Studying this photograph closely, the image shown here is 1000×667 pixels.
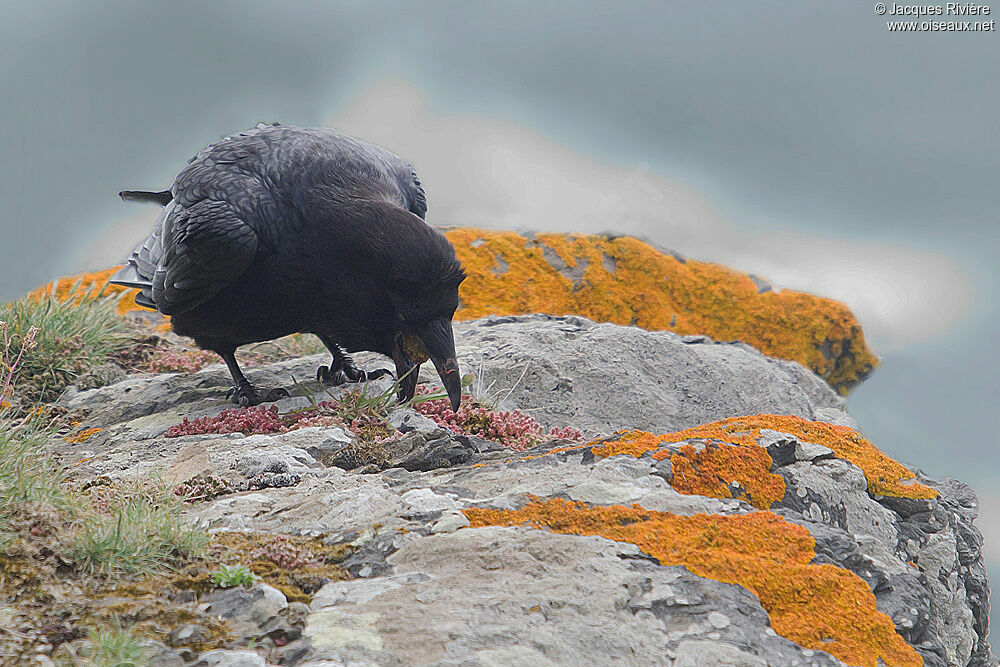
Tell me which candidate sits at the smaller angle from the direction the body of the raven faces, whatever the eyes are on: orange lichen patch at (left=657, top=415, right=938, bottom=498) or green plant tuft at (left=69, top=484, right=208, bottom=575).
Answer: the orange lichen patch

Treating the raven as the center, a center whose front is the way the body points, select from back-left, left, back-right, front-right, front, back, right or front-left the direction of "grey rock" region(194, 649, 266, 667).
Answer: front-right

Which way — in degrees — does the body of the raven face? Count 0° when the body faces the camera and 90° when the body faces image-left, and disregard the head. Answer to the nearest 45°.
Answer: approximately 315°

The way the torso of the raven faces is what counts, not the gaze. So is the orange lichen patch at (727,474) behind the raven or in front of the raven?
in front

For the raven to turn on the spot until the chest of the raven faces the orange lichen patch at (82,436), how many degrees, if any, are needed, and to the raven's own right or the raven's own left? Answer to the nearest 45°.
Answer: approximately 135° to the raven's own right

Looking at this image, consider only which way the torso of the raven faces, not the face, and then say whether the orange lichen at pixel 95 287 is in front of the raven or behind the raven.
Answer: behind

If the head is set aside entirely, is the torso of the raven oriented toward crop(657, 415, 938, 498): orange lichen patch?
yes

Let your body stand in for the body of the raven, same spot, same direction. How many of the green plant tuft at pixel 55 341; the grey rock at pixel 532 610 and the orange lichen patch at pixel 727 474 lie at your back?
1

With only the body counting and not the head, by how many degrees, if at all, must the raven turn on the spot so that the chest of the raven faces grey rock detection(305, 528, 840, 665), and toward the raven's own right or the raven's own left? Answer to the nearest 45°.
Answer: approximately 45° to the raven's own right

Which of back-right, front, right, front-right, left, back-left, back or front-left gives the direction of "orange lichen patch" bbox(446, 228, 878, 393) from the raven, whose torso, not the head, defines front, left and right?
left

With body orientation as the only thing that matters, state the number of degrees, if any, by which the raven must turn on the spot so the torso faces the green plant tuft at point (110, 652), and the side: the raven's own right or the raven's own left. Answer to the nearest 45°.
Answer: approximately 45° to the raven's own right

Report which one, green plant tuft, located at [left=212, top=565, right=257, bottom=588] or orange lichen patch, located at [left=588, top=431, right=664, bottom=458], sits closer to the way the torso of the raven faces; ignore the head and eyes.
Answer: the orange lichen patch

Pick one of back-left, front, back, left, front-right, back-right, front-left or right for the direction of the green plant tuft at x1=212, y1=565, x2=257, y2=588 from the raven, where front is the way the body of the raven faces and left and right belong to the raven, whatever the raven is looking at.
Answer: front-right
